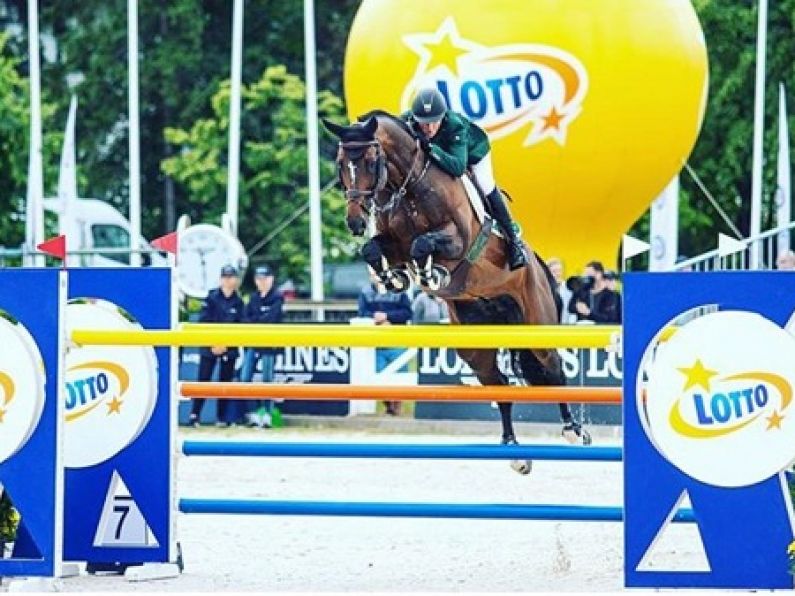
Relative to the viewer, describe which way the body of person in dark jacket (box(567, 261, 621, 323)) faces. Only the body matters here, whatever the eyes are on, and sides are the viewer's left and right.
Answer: facing the viewer and to the left of the viewer

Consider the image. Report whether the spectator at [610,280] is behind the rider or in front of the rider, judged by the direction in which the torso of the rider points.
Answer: behind

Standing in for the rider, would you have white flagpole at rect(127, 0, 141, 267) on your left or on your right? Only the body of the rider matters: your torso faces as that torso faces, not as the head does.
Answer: on your right

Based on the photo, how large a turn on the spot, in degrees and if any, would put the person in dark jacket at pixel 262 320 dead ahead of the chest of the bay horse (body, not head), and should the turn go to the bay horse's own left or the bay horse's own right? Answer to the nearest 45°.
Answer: approximately 135° to the bay horse's own right

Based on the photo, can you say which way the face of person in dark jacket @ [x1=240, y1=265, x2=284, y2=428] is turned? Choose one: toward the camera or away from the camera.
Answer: toward the camera

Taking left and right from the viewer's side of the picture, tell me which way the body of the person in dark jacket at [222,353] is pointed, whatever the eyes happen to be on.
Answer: facing the viewer

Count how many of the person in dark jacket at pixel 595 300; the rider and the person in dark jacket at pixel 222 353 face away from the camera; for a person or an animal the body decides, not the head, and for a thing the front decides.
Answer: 0

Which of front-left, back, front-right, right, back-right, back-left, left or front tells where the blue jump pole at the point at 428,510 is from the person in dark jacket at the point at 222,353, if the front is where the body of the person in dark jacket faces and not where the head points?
front

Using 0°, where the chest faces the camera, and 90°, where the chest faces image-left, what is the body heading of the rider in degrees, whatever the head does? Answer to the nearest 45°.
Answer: approximately 45°

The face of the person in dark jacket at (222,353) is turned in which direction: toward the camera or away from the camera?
toward the camera

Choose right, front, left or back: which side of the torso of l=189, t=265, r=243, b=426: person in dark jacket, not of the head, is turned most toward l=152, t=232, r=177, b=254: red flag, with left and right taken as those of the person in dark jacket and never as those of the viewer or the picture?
front

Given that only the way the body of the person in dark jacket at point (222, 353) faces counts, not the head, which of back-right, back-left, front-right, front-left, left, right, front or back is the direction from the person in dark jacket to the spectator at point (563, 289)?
left

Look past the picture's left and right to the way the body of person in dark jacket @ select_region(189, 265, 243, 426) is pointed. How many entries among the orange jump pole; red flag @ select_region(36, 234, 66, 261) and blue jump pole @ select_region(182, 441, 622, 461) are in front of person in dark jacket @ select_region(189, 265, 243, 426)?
3

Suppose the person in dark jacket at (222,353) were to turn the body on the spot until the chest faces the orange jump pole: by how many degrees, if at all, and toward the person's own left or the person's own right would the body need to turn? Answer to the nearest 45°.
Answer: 0° — they already face it
